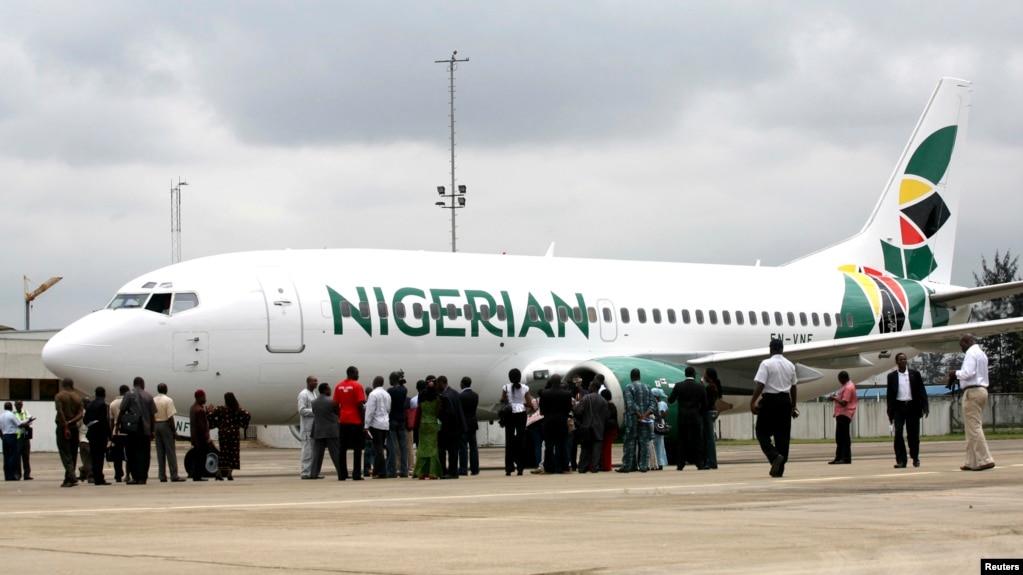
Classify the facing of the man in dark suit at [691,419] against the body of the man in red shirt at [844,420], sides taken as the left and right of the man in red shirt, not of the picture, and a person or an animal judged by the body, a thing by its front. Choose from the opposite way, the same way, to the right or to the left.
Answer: to the right

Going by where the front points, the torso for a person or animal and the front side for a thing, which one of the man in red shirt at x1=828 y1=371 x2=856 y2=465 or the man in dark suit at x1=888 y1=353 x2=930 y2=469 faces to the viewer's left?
the man in red shirt

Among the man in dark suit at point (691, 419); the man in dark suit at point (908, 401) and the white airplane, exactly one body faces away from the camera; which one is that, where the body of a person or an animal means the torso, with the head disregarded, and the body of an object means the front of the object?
the man in dark suit at point (691, 419)

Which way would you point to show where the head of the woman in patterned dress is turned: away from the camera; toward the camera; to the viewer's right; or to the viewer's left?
away from the camera

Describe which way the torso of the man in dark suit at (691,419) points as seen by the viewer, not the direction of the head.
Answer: away from the camera

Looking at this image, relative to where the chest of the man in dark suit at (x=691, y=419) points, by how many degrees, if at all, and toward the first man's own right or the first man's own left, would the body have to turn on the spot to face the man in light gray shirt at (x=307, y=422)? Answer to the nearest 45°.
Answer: approximately 90° to the first man's own left

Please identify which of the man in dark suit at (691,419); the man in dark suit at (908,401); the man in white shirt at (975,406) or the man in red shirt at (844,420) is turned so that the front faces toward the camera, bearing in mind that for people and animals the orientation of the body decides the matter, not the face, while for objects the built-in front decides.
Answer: the man in dark suit at (908,401)

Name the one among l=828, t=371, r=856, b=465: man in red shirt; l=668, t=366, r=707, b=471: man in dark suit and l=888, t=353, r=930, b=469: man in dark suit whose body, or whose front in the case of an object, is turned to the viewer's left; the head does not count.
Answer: the man in red shirt

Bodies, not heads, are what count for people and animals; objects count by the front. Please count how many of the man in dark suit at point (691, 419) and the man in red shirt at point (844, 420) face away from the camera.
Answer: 1

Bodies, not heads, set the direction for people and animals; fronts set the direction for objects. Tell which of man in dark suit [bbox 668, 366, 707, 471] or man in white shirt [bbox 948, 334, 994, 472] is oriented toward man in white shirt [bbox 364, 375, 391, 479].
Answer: man in white shirt [bbox 948, 334, 994, 472]

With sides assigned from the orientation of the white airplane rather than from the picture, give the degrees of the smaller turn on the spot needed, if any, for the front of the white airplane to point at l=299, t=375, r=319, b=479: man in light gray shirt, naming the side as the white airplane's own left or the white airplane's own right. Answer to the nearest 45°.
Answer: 0° — it already faces them
